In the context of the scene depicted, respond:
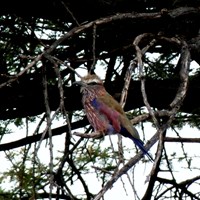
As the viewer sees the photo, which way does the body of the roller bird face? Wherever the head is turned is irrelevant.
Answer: to the viewer's left
